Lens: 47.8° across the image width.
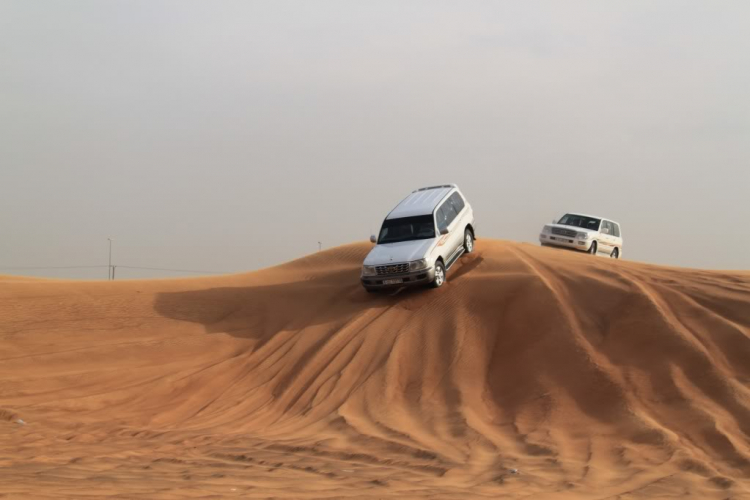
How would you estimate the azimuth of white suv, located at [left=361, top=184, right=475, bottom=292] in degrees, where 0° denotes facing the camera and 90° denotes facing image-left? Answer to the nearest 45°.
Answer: approximately 45°

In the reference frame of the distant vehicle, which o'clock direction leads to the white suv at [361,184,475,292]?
The white suv is roughly at 11 o'clock from the distant vehicle.

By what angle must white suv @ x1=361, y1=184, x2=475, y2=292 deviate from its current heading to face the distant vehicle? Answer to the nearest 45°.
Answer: approximately 180°

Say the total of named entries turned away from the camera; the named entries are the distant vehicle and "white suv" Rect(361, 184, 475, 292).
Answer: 0

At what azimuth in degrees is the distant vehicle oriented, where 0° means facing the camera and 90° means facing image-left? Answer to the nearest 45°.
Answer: approximately 45°
